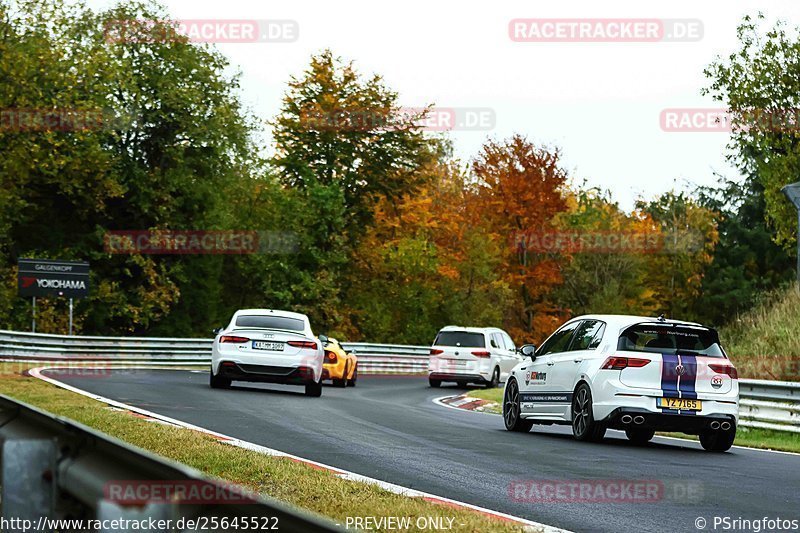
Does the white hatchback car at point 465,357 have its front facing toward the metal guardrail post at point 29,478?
no

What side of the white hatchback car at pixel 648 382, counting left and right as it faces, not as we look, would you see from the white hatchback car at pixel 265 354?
front

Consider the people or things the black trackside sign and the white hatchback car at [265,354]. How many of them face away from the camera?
1

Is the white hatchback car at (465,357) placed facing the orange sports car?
no

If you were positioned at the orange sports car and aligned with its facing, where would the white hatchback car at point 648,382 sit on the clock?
The white hatchback car is roughly at 4 o'clock from the orange sports car.

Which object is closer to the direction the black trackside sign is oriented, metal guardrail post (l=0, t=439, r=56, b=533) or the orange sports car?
the metal guardrail post

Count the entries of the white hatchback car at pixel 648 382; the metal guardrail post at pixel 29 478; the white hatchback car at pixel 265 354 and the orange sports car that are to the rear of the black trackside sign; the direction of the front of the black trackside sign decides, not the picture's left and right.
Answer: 0

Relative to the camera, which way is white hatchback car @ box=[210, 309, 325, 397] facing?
away from the camera

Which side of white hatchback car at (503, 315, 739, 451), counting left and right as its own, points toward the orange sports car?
front

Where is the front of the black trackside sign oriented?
toward the camera

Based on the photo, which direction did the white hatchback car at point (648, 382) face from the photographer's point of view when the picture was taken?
facing away from the viewer and to the left of the viewer

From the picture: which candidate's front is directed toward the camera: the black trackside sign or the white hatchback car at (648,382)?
the black trackside sign
